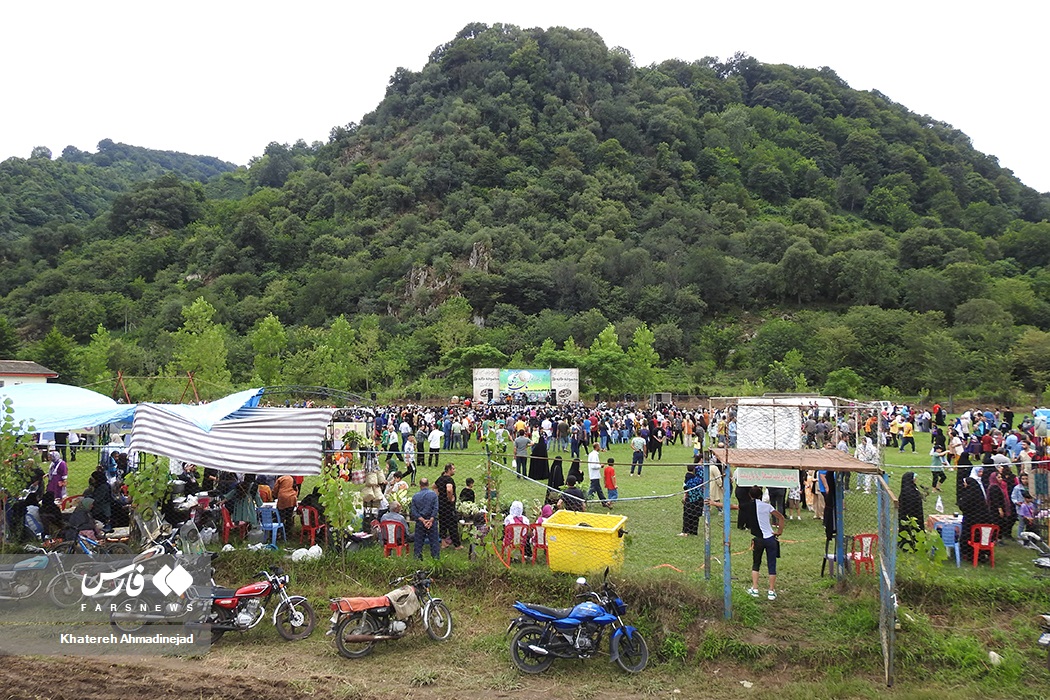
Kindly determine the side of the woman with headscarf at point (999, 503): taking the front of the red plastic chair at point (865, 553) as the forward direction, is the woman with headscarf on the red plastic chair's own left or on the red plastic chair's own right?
on the red plastic chair's own right

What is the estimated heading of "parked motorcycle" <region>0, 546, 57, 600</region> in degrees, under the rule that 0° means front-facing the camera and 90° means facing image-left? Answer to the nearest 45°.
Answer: approximately 270°

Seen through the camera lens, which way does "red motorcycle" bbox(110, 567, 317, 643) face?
facing to the right of the viewer

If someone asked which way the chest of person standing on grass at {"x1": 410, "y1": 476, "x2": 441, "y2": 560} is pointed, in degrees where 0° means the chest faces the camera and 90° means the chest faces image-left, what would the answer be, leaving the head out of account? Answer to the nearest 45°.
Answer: approximately 180°

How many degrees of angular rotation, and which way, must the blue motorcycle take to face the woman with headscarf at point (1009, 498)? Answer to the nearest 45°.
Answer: approximately 45° to its left
